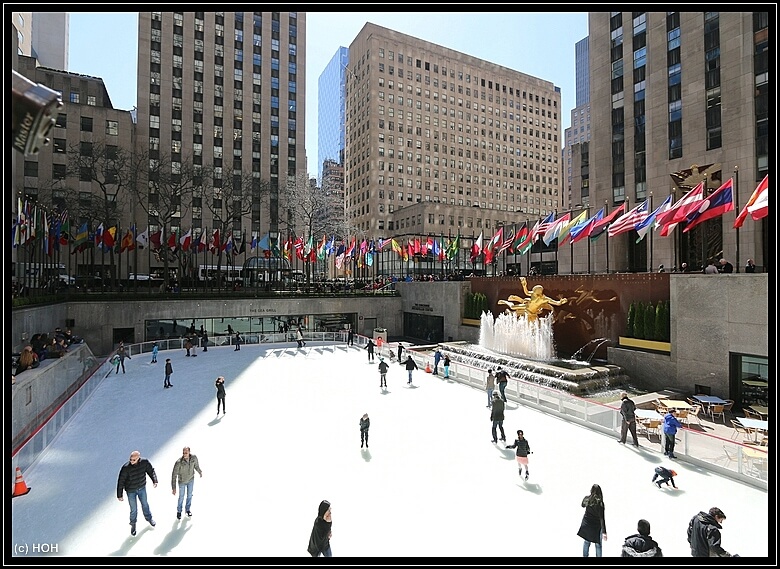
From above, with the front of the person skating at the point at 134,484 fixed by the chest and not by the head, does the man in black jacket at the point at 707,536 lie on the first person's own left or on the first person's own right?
on the first person's own left

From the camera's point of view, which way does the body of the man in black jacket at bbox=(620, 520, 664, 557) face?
away from the camera

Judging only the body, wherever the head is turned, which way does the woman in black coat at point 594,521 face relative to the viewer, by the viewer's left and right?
facing away from the viewer

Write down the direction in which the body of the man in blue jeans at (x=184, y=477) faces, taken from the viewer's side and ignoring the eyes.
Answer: toward the camera

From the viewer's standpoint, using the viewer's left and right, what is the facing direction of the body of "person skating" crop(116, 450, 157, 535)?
facing the viewer

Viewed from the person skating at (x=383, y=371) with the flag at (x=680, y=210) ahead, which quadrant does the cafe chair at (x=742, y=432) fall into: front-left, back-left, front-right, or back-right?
front-right

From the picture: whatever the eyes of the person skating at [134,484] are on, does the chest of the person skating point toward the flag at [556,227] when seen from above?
no

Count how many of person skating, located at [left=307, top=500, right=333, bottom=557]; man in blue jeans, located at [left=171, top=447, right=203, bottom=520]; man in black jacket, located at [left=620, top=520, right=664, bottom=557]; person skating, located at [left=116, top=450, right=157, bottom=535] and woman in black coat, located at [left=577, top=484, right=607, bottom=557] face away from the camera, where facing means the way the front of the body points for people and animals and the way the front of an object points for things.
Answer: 2

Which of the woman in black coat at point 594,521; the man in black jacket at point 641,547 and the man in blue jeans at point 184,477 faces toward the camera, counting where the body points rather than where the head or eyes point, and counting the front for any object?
the man in blue jeans

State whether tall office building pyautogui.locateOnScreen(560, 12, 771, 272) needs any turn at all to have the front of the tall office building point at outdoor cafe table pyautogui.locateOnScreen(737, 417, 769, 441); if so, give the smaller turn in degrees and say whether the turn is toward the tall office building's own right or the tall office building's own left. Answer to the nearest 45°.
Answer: approximately 45° to the tall office building's own left

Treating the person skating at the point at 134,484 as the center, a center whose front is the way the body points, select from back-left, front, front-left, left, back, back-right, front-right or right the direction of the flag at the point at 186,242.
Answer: back

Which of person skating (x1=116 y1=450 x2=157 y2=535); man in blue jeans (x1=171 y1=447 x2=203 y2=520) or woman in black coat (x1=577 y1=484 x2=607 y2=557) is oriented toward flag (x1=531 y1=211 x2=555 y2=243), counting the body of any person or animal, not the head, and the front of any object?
the woman in black coat

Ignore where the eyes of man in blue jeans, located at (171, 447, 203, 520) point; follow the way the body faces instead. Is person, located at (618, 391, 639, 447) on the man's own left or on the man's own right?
on the man's own left

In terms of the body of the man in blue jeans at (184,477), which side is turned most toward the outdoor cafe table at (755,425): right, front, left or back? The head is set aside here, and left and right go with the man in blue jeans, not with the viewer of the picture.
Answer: left

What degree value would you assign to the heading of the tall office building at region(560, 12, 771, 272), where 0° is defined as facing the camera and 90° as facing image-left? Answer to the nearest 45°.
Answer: approximately 45°

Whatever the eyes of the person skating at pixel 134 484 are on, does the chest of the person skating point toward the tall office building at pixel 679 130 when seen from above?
no

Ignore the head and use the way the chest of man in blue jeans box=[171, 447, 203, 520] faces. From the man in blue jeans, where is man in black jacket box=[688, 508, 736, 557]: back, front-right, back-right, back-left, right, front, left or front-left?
front-left

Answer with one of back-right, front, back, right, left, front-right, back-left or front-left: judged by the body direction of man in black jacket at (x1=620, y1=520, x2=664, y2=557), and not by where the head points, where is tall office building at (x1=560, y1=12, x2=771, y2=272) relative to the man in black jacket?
front
